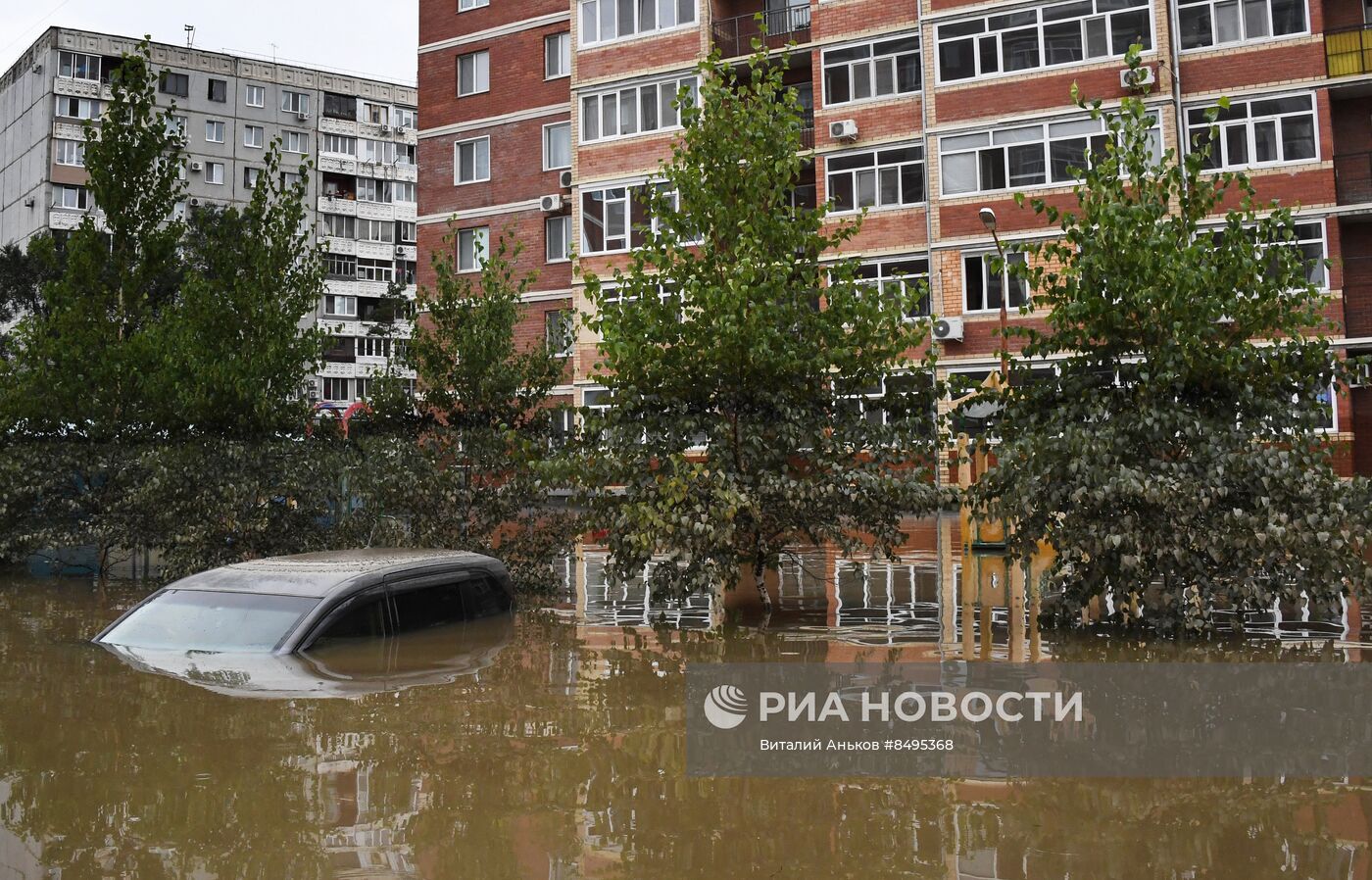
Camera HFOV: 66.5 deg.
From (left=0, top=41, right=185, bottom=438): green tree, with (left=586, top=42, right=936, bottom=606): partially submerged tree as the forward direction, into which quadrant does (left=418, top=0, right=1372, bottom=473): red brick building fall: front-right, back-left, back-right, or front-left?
front-left

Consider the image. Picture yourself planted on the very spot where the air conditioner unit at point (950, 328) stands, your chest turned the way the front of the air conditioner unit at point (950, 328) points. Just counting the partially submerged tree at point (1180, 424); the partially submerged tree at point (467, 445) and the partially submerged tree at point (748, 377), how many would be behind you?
0

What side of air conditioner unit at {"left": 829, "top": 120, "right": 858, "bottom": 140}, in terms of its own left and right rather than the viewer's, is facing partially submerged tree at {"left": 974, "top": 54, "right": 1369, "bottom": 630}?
front

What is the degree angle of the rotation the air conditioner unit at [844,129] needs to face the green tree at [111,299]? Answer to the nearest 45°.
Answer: approximately 45° to its right

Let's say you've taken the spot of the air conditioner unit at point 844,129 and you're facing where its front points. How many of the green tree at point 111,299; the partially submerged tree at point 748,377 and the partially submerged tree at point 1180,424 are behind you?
0

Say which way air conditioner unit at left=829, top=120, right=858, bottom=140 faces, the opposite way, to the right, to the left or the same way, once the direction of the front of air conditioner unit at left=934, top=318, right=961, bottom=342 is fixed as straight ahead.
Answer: the same way

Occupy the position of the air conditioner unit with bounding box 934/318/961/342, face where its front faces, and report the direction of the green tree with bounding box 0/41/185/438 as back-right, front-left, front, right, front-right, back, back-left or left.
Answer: front-right

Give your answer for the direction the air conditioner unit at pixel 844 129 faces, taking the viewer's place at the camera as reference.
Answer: facing the viewer

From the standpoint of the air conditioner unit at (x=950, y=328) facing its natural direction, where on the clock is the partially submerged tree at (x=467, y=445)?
The partially submerged tree is roughly at 1 o'clock from the air conditioner unit.

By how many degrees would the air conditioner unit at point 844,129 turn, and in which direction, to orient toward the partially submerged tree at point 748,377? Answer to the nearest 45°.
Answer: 0° — it already faces it

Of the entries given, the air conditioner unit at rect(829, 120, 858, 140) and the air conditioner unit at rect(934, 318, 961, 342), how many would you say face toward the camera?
2

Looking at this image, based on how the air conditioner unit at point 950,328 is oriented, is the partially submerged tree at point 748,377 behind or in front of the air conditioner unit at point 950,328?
in front
